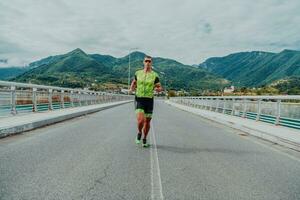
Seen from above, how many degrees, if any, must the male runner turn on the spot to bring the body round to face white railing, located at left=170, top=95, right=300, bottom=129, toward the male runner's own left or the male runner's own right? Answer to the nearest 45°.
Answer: approximately 135° to the male runner's own left

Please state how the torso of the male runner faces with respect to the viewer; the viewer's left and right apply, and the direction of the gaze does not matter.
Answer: facing the viewer
